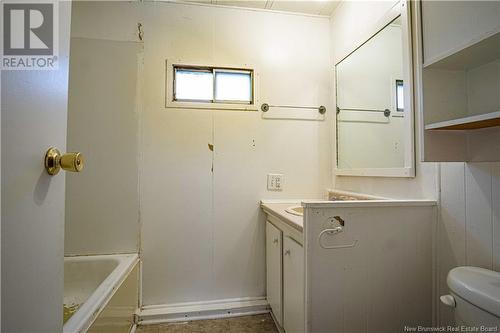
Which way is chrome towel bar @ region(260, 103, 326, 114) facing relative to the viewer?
toward the camera

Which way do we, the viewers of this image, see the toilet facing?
facing the viewer and to the left of the viewer

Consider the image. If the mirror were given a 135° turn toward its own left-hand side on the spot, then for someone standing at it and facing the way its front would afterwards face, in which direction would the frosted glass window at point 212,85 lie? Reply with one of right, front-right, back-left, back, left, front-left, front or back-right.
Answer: back

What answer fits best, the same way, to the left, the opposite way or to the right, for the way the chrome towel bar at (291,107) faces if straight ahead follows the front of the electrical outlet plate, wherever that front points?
the same way

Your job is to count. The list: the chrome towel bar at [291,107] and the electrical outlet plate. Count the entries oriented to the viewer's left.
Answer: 0

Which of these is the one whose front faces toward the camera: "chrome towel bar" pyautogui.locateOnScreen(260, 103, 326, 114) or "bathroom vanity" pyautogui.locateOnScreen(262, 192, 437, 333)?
the chrome towel bar

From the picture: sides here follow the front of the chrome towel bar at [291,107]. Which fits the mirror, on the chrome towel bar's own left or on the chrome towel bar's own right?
on the chrome towel bar's own left

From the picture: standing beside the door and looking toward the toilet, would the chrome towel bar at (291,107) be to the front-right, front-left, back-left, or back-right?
front-left

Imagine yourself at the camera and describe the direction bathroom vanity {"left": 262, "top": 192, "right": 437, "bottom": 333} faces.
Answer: facing to the left of the viewer

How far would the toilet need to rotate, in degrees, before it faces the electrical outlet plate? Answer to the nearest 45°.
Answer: approximately 90° to its right

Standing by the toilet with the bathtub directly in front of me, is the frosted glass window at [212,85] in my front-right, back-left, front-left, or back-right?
front-right

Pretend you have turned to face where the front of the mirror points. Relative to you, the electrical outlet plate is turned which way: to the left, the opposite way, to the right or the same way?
to the left

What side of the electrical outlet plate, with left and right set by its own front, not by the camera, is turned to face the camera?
front
